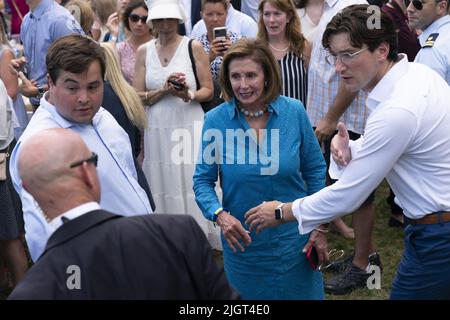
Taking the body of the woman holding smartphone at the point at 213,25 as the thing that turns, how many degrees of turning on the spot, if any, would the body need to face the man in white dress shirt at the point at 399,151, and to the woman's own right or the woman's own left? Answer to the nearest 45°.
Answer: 0° — they already face them

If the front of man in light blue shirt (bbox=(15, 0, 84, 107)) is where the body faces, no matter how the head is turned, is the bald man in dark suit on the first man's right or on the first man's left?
on the first man's left

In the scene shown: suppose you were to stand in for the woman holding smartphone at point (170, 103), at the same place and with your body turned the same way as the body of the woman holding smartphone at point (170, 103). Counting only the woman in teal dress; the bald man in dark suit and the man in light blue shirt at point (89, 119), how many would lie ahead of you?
3

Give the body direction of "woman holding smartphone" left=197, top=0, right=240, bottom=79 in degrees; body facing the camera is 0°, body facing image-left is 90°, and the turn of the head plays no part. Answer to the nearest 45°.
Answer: approximately 0°

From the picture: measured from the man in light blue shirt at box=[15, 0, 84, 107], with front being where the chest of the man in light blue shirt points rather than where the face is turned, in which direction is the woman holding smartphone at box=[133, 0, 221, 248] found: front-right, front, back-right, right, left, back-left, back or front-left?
left

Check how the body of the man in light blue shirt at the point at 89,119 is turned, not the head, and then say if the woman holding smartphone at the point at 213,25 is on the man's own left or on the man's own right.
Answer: on the man's own left

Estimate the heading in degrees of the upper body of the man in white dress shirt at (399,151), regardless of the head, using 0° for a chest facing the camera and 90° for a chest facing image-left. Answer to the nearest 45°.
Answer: approximately 90°

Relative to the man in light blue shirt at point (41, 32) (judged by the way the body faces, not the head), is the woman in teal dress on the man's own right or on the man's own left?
on the man's own left

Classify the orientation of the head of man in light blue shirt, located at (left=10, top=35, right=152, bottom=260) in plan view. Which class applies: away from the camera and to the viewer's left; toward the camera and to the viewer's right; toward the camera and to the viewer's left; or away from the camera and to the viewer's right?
toward the camera and to the viewer's right
